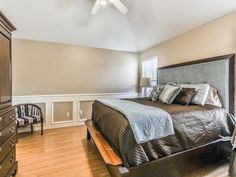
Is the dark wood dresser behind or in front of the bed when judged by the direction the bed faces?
in front

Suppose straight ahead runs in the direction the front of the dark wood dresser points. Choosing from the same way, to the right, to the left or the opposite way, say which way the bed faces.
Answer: the opposite way

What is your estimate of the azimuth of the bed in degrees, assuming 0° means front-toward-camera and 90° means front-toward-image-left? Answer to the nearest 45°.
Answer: approximately 45°

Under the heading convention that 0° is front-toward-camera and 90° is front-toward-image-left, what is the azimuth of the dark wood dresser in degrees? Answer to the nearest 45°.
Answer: approximately 270°

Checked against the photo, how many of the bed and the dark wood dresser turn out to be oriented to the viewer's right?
1

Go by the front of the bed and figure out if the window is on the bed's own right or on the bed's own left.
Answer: on the bed's own right

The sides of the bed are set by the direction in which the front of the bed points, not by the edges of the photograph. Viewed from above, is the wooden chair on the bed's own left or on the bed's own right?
on the bed's own right

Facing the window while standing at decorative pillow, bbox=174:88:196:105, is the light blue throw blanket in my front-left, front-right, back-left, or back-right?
back-left

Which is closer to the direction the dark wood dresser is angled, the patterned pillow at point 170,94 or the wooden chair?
the patterned pillow

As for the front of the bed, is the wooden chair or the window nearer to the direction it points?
the wooden chair

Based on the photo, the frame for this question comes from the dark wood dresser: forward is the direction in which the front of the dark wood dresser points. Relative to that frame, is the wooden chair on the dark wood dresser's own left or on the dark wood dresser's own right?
on the dark wood dresser's own left
